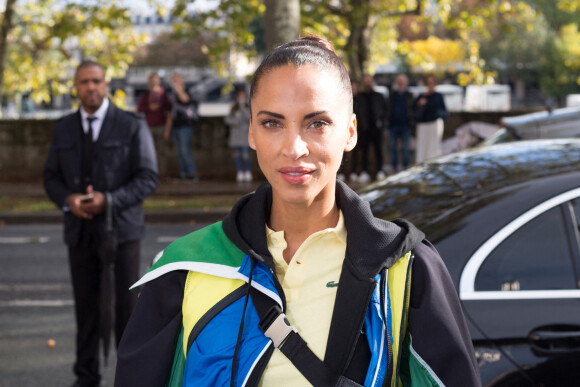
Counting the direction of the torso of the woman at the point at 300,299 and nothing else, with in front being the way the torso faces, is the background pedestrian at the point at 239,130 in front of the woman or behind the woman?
behind

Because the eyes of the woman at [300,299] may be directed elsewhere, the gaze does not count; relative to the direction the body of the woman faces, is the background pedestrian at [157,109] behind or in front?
behind

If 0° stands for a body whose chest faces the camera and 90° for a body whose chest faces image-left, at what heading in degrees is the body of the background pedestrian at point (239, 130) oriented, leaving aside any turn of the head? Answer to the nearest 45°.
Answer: approximately 0°

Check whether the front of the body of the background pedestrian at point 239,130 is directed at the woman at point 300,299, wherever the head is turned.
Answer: yes
